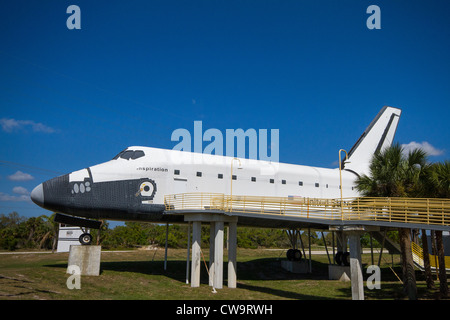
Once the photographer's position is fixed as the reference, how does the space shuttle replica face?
facing to the left of the viewer

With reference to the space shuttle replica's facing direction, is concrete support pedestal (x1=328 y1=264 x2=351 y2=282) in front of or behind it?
behind

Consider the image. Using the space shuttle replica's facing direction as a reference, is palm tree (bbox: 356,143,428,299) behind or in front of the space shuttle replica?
behind

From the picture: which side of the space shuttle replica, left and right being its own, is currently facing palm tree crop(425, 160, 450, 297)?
back

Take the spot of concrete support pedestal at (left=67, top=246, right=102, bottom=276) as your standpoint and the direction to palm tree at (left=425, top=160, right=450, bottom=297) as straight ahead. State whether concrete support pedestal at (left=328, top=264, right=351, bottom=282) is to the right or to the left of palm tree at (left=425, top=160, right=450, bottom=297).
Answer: left
